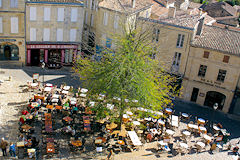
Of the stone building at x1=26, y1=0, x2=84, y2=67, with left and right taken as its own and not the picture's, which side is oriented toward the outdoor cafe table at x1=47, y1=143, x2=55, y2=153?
front

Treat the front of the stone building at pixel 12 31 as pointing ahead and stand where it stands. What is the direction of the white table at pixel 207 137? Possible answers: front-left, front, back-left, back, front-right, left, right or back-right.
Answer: front-left

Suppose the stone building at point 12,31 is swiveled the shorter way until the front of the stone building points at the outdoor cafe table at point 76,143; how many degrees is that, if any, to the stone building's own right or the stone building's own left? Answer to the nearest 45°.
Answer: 0° — it already faces it

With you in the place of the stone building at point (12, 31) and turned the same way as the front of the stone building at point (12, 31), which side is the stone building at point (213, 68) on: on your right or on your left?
on your left

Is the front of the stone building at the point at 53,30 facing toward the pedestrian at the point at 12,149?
yes

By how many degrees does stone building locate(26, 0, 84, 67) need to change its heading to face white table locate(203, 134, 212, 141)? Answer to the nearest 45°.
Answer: approximately 45° to its left

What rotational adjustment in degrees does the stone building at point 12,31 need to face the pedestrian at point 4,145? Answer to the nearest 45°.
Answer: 0° — it already faces them

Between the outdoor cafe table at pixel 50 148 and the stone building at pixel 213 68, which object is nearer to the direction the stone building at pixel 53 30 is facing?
the outdoor cafe table

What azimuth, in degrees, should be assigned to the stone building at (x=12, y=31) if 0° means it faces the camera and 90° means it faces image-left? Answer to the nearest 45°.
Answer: approximately 0°

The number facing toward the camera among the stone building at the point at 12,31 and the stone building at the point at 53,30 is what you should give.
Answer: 2
